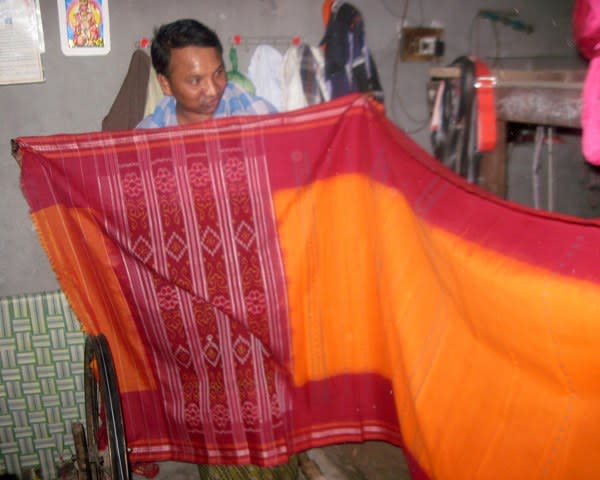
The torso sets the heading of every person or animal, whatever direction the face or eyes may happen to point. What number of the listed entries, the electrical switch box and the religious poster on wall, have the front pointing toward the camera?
2

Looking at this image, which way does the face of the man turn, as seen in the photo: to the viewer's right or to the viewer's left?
to the viewer's right

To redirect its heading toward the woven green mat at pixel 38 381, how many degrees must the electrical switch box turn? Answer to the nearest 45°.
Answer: approximately 45° to its right

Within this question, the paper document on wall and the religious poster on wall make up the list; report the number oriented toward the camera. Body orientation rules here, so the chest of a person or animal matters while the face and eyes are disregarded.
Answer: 2

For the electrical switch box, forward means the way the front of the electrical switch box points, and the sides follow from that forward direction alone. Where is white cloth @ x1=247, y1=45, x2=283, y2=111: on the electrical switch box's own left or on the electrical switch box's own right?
on the electrical switch box's own right
